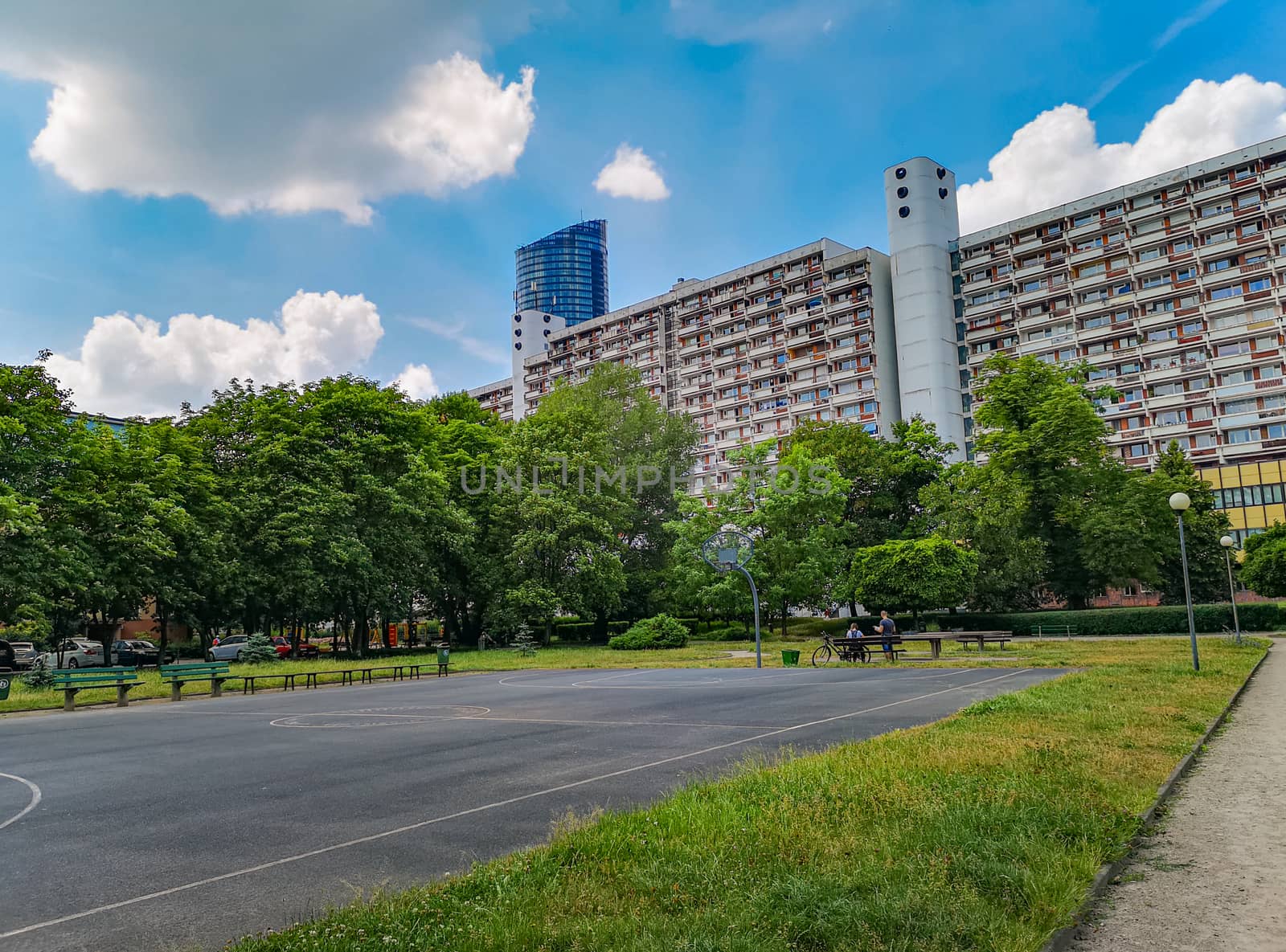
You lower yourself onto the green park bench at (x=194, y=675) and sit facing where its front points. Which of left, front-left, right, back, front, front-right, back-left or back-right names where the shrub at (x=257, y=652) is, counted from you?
back-left

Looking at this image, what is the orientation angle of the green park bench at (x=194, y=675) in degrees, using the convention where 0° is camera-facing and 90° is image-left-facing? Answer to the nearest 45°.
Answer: approximately 315°

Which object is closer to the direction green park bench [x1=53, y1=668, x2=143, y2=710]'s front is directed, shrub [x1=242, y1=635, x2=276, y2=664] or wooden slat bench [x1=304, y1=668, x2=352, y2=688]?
the wooden slat bench

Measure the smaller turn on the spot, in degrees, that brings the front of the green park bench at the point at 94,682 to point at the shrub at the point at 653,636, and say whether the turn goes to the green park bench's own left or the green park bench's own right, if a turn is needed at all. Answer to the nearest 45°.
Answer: approximately 90° to the green park bench's own left

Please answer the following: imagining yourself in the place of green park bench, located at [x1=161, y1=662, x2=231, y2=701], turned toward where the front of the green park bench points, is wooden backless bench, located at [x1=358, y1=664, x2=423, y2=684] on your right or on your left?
on your left

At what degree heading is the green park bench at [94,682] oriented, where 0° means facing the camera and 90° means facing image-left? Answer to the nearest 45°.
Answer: approximately 315°

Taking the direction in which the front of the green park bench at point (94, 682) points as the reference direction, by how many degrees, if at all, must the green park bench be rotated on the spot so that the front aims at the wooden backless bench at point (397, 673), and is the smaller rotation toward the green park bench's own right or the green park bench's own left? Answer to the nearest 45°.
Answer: approximately 90° to the green park bench's own left

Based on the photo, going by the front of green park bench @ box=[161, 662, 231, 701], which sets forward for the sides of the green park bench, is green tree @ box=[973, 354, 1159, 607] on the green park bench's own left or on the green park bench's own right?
on the green park bench's own left
